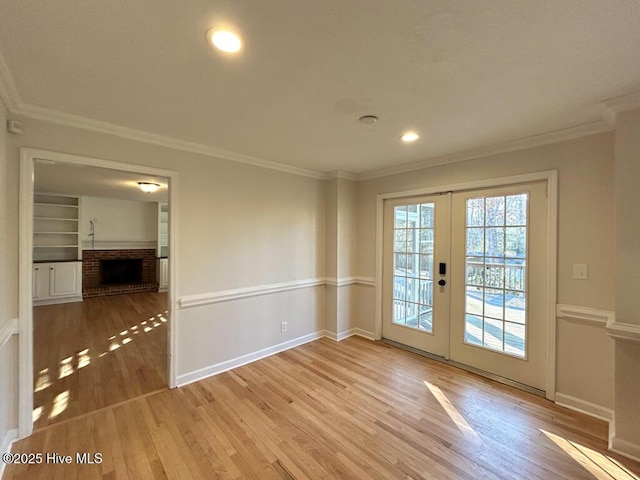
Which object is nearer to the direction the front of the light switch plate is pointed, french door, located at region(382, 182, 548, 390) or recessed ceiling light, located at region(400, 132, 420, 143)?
the recessed ceiling light

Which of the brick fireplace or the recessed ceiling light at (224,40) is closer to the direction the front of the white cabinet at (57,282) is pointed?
the recessed ceiling light

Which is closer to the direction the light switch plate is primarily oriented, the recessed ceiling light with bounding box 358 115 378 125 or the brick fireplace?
the recessed ceiling light

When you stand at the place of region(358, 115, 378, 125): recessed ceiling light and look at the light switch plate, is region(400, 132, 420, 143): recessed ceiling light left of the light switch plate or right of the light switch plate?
left

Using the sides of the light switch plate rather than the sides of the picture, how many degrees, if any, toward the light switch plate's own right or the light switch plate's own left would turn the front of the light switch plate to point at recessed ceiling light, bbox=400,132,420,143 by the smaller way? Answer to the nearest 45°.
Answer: approximately 45° to the light switch plate's own right

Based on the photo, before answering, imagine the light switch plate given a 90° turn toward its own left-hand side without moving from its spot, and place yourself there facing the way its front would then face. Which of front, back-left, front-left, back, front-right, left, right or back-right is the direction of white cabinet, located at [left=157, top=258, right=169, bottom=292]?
back

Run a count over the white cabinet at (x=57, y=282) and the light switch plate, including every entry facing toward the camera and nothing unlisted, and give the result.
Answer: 2

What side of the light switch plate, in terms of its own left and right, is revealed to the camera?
front

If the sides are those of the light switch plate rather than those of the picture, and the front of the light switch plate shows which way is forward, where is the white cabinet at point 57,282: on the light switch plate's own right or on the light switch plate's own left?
on the light switch plate's own right

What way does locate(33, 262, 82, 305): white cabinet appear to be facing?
toward the camera

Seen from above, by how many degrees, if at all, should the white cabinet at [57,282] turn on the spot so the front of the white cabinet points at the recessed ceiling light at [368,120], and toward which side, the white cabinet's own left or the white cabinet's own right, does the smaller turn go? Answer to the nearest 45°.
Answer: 0° — it already faces it

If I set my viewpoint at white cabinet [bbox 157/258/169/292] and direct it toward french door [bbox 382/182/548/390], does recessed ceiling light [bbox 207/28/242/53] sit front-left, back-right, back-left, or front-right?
front-right

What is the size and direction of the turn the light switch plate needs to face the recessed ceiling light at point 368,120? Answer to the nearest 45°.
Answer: approximately 45° to its right
